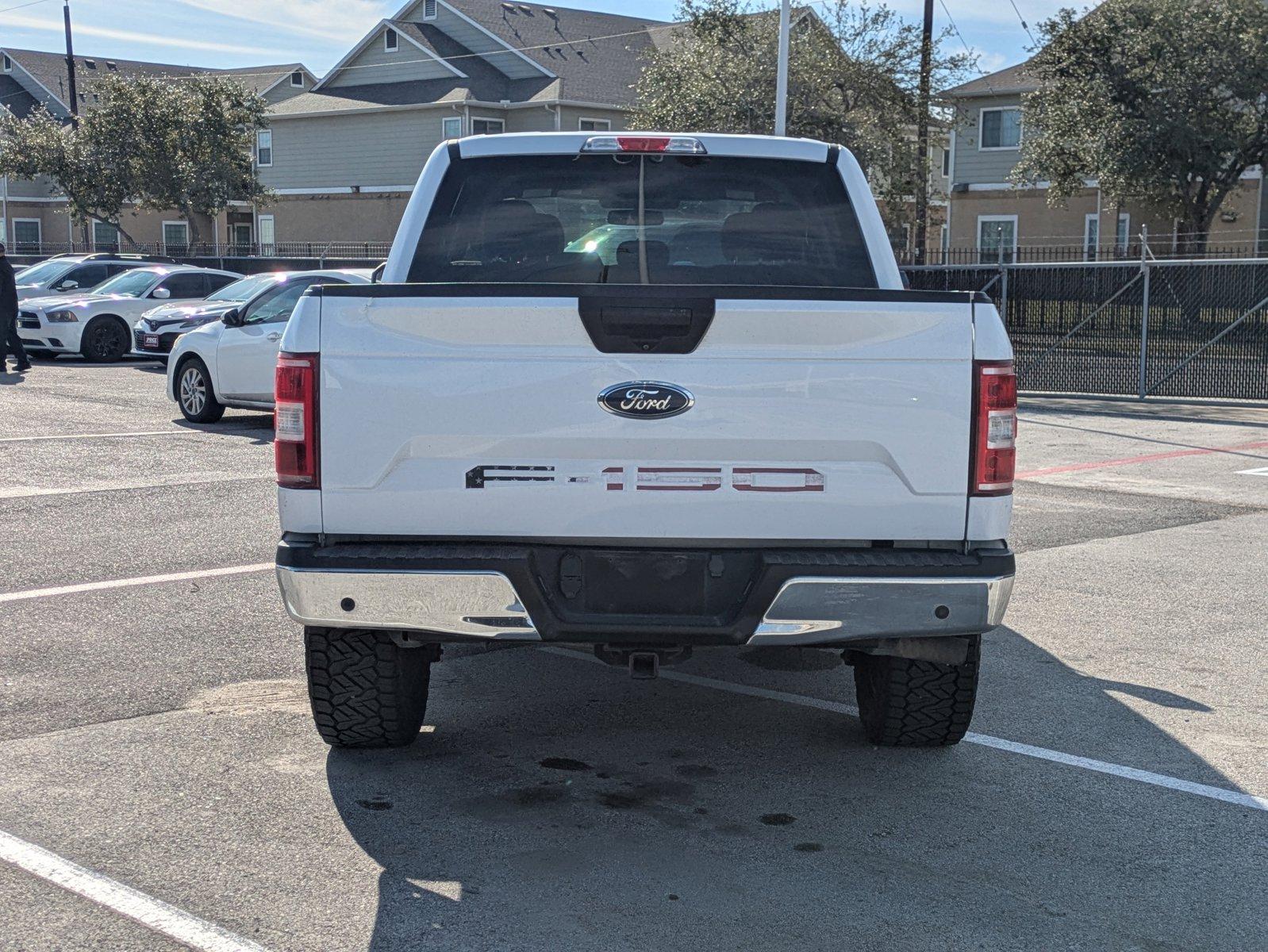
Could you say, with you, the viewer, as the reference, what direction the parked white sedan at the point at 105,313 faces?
facing the viewer and to the left of the viewer

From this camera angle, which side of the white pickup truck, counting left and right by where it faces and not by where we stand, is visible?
back

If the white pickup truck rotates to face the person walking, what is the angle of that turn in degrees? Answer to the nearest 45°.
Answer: approximately 45° to its left

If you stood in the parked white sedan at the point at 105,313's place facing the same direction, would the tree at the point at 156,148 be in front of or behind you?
behind

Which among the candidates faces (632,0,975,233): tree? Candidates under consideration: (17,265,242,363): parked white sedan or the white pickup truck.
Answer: the white pickup truck

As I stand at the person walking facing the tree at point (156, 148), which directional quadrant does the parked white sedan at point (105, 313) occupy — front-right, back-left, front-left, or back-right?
front-right

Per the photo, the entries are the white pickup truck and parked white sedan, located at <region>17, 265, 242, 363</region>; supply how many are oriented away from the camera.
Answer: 1

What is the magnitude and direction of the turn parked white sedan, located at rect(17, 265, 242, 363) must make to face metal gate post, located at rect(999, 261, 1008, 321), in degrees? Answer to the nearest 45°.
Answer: approximately 90° to its left

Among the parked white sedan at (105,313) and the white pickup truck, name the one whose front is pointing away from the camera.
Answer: the white pickup truck

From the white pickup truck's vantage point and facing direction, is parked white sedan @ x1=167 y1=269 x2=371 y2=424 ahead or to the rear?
ahead

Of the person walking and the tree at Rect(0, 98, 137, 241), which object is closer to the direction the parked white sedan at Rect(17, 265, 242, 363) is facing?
the person walking

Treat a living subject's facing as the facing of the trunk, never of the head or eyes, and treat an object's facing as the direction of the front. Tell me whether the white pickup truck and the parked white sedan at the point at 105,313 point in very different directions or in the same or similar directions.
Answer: very different directions

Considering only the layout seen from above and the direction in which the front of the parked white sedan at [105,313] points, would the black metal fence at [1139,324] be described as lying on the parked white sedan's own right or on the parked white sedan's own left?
on the parked white sedan's own left
